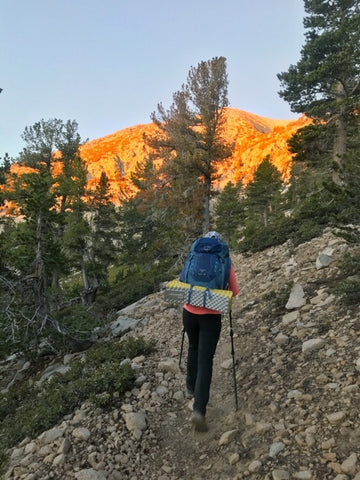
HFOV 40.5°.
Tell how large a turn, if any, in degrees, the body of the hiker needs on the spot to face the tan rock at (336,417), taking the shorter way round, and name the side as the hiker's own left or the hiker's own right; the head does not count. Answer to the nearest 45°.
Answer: approximately 135° to the hiker's own right

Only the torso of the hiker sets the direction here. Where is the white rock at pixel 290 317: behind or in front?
in front

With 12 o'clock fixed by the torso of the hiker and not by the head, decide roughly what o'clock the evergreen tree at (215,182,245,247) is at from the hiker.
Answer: The evergreen tree is roughly at 12 o'clock from the hiker.

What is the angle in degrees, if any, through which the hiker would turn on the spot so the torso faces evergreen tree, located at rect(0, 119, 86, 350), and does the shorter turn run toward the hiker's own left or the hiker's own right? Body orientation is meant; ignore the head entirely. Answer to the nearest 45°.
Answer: approximately 45° to the hiker's own left

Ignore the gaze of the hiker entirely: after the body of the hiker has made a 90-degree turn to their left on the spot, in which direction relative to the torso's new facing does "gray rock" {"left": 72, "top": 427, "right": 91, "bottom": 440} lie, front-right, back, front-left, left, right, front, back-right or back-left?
front

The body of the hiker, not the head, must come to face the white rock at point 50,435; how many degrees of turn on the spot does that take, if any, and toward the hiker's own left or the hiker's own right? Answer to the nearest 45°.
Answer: approximately 90° to the hiker's own left

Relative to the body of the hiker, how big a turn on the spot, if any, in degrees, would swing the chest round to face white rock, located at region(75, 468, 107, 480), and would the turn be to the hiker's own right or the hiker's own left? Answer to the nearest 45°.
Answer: approximately 135° to the hiker's own left

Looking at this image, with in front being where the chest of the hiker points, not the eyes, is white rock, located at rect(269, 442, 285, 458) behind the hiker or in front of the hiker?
behind

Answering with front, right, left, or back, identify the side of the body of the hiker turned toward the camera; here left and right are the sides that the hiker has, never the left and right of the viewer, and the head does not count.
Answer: back

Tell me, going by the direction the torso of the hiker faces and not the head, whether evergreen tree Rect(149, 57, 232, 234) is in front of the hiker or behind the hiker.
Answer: in front

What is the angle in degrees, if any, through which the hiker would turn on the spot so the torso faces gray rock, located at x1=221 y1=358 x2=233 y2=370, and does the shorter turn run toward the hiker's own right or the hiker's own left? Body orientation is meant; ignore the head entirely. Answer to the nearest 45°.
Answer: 0° — they already face it
